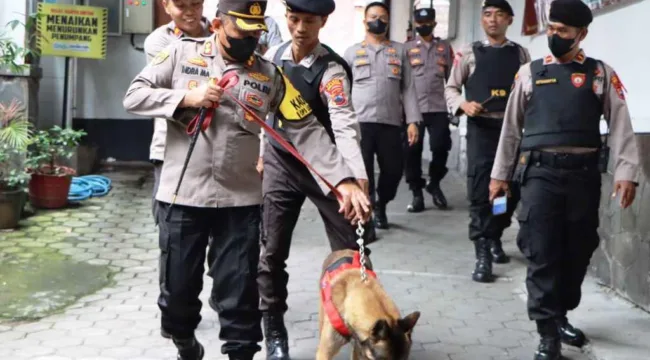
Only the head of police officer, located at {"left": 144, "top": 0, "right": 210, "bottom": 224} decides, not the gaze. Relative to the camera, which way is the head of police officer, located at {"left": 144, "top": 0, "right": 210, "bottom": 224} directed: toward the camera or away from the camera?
toward the camera

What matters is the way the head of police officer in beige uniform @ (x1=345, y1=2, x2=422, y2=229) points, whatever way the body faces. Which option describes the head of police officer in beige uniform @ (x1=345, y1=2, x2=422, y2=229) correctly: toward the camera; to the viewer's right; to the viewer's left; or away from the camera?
toward the camera

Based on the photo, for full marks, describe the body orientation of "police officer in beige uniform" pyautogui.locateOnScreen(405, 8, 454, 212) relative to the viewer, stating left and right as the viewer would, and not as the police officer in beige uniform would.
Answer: facing the viewer

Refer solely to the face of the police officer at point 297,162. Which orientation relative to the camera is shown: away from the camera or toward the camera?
toward the camera

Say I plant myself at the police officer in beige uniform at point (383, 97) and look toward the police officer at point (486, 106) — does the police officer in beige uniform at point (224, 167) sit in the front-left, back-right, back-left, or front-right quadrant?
front-right

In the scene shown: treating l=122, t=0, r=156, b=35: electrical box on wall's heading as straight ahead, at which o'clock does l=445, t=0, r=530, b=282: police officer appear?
The police officer is roughly at 11 o'clock from the electrical box on wall.

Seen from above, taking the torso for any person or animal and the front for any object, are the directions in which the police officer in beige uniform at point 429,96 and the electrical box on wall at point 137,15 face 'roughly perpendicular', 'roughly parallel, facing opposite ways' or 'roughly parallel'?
roughly parallel

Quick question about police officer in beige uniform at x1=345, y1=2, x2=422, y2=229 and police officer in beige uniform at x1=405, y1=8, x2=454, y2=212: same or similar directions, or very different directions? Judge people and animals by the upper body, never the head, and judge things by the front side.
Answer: same or similar directions

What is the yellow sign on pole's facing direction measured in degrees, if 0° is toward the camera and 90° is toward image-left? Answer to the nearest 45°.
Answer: approximately 0°

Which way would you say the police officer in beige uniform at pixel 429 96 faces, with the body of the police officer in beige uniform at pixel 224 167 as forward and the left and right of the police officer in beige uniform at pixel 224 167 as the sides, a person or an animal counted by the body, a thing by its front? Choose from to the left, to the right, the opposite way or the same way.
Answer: the same way

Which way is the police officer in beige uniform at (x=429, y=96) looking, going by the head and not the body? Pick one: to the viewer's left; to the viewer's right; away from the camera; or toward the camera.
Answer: toward the camera

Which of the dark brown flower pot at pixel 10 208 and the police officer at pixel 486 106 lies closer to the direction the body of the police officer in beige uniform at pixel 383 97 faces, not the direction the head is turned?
the police officer

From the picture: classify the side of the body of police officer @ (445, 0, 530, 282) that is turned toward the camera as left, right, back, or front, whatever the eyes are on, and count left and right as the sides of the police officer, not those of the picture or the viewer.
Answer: front

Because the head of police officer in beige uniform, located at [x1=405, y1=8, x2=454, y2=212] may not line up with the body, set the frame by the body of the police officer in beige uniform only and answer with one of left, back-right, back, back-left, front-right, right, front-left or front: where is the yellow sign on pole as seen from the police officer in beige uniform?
right

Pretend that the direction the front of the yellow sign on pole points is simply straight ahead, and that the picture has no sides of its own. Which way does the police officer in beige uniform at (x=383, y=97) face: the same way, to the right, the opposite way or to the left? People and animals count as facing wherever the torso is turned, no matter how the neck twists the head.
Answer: the same way

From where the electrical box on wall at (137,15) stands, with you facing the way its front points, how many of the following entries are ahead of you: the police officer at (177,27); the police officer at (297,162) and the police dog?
3

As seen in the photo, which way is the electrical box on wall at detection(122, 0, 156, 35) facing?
toward the camera

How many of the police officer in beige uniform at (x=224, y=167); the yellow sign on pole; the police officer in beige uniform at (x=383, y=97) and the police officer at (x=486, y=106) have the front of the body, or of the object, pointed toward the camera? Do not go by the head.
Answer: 4
